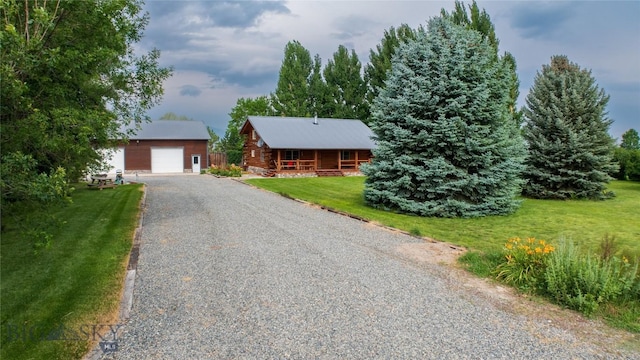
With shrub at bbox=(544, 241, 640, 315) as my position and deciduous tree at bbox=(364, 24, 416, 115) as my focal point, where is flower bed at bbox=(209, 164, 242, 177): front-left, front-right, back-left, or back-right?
front-left

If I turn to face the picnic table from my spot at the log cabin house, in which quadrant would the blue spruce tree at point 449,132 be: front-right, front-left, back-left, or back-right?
front-left

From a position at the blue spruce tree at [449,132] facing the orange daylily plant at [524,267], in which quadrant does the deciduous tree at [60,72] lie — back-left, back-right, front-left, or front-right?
front-right

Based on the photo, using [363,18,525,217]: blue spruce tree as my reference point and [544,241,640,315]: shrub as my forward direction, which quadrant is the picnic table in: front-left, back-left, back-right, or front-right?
back-right

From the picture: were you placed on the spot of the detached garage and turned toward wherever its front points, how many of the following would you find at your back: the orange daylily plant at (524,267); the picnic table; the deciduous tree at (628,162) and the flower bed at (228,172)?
0

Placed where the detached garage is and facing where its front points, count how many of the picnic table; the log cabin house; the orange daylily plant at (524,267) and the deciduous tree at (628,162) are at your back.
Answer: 0

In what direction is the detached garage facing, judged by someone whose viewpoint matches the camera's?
facing the viewer

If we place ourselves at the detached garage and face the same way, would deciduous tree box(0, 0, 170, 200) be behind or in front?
in front

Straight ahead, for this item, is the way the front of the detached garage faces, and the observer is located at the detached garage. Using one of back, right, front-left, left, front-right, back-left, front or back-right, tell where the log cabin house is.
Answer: front-left

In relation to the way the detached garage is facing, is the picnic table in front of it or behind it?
in front

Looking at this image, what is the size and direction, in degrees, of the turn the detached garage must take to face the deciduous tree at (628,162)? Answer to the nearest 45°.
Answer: approximately 45° to its left

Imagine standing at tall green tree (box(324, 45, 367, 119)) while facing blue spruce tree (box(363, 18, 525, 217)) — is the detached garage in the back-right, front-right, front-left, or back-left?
front-right

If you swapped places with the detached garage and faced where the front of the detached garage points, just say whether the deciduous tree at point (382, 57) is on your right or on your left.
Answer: on your left

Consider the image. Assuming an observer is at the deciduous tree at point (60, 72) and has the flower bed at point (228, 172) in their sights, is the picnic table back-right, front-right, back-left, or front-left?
front-left

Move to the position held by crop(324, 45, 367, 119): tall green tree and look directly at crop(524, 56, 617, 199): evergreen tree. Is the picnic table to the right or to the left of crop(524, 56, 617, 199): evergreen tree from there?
right

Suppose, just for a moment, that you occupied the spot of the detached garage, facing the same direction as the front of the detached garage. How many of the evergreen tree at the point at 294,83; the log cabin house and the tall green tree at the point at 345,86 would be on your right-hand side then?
0

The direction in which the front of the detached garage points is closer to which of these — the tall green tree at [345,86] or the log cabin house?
the log cabin house

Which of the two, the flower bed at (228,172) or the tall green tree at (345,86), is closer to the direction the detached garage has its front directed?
the flower bed

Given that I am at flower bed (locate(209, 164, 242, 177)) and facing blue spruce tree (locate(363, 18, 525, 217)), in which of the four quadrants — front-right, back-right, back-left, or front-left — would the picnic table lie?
front-right

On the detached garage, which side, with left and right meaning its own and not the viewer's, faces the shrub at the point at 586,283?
front
